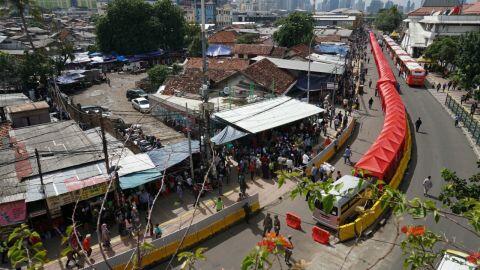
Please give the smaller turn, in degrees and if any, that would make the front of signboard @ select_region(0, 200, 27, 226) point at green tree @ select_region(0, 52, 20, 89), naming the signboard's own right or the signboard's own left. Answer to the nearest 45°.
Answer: approximately 135° to the signboard's own left

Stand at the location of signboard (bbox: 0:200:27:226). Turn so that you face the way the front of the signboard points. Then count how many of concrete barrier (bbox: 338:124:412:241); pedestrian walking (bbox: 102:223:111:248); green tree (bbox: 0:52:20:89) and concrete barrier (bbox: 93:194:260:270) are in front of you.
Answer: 3

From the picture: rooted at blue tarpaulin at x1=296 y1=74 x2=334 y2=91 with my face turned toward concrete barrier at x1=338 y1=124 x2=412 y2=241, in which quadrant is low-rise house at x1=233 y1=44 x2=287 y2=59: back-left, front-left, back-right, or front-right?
back-right

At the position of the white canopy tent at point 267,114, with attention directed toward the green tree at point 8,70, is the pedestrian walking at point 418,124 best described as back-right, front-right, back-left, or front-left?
back-right

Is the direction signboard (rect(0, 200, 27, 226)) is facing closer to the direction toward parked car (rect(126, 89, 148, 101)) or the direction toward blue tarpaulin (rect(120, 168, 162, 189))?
the blue tarpaulin

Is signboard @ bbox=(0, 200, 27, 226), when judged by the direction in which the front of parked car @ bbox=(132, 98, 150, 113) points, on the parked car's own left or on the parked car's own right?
on the parked car's own right

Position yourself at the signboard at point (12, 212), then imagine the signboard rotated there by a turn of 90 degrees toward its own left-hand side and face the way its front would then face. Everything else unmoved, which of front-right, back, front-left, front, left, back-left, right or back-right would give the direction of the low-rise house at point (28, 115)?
front-left

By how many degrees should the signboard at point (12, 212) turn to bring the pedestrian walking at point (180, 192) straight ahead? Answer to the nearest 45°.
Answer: approximately 45° to its left
